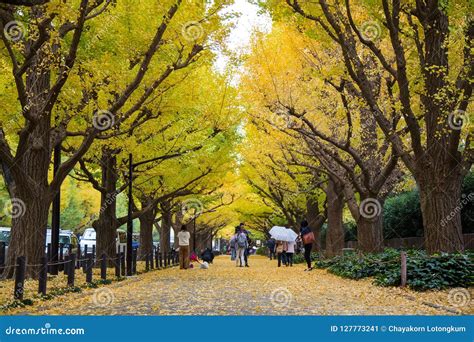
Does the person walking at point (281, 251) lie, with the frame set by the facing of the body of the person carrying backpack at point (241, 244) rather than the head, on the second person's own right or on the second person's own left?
on the second person's own right

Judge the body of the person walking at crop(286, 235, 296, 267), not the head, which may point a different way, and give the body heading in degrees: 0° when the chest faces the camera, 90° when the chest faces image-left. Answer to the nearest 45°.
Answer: approximately 180°

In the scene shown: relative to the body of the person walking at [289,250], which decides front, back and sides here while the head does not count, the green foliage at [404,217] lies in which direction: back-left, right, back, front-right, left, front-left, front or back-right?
right

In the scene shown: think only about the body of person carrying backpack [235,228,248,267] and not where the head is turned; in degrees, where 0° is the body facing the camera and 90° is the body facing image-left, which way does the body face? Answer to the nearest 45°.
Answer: approximately 180°

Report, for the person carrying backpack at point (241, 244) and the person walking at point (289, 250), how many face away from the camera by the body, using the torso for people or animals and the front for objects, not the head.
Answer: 2

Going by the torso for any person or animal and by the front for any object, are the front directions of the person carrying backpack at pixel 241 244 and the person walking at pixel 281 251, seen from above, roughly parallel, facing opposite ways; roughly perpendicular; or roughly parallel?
roughly parallel

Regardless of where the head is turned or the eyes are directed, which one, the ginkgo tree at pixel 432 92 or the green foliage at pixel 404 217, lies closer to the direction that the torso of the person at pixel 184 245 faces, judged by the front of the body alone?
the green foliage

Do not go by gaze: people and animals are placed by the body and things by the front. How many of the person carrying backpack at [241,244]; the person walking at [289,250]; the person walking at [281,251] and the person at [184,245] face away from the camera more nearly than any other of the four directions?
4

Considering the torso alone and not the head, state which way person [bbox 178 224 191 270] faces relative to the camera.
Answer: away from the camera

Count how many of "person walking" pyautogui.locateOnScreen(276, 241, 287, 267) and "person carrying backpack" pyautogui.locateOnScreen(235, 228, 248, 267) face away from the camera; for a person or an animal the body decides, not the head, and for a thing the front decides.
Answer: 2

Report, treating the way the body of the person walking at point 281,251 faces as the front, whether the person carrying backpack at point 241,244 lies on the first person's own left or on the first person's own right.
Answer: on the first person's own left

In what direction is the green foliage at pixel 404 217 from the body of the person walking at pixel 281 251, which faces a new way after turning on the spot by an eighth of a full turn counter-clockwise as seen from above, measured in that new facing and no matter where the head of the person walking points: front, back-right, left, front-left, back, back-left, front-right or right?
back-right

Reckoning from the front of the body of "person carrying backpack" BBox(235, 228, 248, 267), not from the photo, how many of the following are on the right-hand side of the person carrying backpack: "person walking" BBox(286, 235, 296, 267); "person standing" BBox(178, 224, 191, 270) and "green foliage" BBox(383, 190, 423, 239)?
2

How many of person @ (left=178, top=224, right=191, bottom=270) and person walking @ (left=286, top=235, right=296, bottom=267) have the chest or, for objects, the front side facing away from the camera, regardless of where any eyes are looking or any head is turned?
2

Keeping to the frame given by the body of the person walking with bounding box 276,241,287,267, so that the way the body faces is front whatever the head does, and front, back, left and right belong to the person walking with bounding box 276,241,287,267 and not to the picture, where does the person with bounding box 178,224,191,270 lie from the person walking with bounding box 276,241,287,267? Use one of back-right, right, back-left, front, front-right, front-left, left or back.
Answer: back-left

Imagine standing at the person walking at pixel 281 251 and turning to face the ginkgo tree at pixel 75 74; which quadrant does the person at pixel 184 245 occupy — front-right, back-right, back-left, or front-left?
front-right

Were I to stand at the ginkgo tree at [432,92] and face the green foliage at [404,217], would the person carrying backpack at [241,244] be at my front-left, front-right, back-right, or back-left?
front-left
